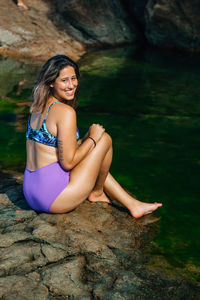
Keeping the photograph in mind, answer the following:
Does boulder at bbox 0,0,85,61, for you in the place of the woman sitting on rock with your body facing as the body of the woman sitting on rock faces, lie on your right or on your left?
on your left

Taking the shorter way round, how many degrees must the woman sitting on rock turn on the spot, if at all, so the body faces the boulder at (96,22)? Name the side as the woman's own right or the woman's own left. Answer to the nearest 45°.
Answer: approximately 45° to the woman's own left

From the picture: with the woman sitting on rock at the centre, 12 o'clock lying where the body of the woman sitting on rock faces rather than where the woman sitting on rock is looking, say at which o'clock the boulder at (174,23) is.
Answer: The boulder is roughly at 11 o'clock from the woman sitting on rock.

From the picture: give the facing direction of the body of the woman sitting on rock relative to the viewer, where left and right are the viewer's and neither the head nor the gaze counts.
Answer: facing away from the viewer and to the right of the viewer
